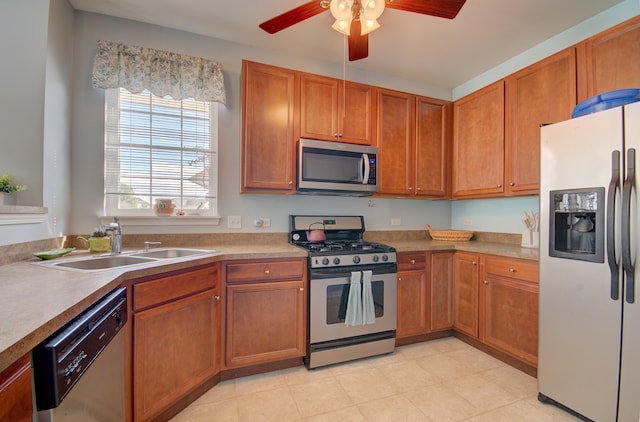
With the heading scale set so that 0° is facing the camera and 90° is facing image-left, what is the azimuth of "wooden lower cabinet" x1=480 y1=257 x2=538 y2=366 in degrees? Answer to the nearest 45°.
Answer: approximately 45°

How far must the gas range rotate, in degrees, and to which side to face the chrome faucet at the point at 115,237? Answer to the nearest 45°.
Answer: approximately 90° to its right

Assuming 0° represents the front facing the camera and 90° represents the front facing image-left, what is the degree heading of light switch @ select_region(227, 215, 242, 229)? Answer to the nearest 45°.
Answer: approximately 0°

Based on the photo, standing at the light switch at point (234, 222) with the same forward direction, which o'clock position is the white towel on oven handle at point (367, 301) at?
The white towel on oven handle is roughly at 10 o'clock from the light switch.

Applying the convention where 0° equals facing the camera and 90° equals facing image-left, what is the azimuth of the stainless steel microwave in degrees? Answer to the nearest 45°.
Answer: approximately 315°

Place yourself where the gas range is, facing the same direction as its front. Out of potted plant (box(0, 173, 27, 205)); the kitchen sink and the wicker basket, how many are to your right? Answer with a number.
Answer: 2

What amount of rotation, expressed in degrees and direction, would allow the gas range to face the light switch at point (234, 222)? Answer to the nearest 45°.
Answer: approximately 135° to its right

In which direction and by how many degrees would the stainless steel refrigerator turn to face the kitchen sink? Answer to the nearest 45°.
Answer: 0° — it already faces it

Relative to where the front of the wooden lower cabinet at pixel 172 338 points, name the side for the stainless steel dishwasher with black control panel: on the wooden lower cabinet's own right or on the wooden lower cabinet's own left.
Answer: on the wooden lower cabinet's own right

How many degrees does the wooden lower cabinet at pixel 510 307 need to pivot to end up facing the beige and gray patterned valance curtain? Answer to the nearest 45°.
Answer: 0° — it already faces it

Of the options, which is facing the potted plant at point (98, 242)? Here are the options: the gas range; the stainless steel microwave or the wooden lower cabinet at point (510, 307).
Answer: the wooden lower cabinet
